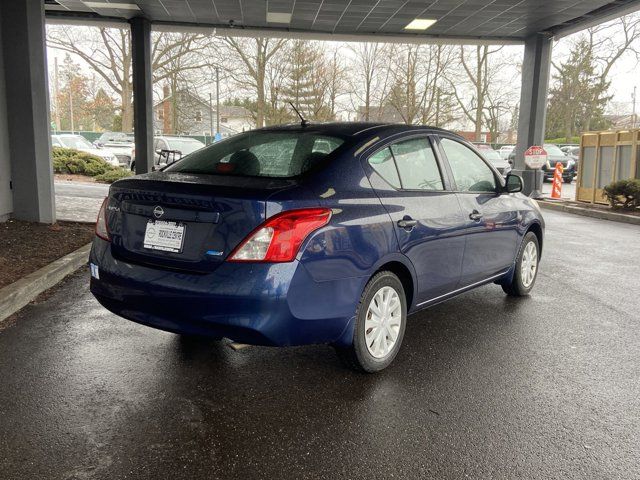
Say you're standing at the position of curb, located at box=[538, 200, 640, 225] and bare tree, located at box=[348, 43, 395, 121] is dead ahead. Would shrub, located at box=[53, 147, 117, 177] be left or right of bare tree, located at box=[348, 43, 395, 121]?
left

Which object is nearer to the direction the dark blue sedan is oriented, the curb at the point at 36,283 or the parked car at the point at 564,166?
the parked car

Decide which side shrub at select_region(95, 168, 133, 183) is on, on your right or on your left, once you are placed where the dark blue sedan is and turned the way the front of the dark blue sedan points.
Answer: on your left

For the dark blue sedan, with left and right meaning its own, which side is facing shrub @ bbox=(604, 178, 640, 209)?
front

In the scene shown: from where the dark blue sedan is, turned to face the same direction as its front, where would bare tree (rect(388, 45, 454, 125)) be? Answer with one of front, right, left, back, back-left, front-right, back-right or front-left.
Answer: front-left

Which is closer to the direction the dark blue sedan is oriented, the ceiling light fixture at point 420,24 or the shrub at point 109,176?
the ceiling light fixture

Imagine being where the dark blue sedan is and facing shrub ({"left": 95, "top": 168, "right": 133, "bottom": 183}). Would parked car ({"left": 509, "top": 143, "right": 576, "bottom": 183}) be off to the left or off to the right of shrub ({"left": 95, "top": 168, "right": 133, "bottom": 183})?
right

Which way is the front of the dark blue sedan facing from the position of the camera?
facing away from the viewer and to the right of the viewer

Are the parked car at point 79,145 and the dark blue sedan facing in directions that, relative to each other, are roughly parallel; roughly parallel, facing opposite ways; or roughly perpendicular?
roughly perpendicular

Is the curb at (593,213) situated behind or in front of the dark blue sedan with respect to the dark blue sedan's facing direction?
in front

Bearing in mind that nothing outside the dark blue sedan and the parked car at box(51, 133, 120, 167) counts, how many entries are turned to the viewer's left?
0
